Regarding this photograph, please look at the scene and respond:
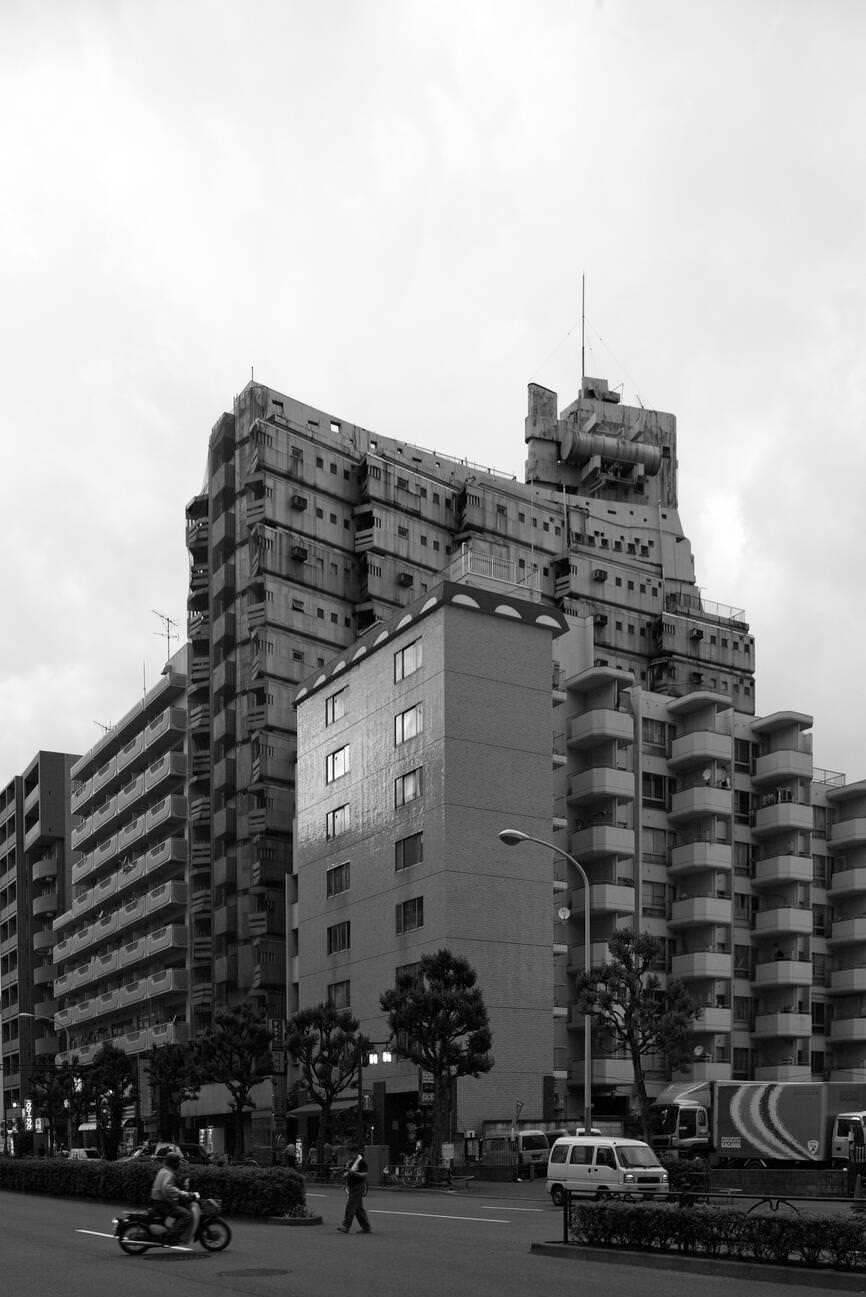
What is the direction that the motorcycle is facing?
to the viewer's right

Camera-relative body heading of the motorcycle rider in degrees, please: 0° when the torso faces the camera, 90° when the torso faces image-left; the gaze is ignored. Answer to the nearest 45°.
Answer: approximately 270°

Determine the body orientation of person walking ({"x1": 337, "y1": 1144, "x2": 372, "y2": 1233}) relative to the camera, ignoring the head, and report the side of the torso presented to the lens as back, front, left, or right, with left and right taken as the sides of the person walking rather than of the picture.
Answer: left

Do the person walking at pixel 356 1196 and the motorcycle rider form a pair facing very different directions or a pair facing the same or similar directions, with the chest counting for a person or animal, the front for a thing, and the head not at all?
very different directions

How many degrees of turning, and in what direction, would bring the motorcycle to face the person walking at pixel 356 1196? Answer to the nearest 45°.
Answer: approximately 45° to its left

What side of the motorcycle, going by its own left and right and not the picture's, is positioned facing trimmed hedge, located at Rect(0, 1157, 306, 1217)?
left

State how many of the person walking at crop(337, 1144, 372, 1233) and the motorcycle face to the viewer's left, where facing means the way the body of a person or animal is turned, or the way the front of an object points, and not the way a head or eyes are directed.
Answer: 1
